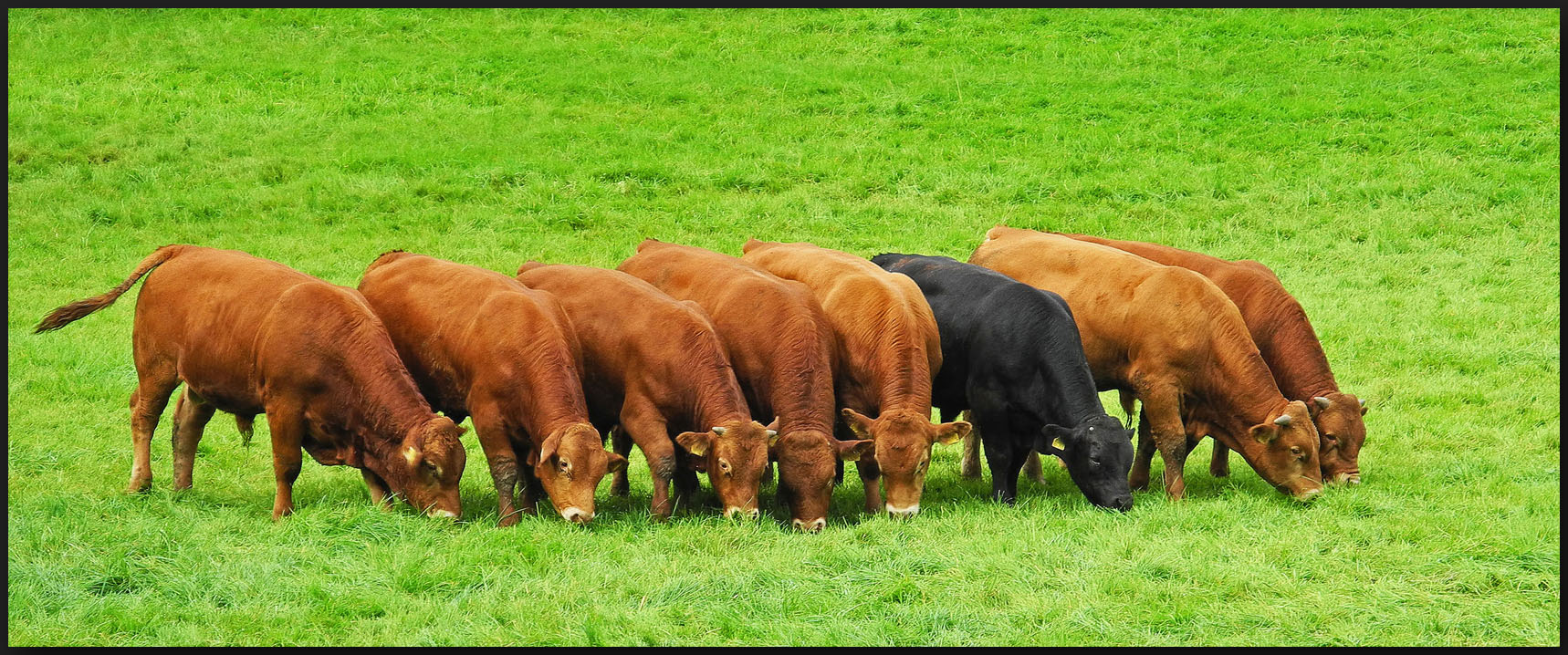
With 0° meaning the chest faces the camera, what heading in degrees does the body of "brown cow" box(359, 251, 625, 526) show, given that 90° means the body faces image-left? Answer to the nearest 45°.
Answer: approximately 315°

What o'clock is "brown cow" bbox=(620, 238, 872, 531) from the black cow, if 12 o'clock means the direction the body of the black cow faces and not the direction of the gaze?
The brown cow is roughly at 4 o'clock from the black cow.

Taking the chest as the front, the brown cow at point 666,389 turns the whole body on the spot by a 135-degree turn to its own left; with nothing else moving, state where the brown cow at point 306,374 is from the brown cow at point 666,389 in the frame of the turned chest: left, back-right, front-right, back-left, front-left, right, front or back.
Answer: left

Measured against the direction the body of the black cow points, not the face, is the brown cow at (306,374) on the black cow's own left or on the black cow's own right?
on the black cow's own right

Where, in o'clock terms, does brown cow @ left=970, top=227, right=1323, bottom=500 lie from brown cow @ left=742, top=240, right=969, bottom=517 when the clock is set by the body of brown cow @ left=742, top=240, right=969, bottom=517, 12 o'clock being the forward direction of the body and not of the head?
brown cow @ left=970, top=227, right=1323, bottom=500 is roughly at 10 o'clock from brown cow @ left=742, top=240, right=969, bottom=517.

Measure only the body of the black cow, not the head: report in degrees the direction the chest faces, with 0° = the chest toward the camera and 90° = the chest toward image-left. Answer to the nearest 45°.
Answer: approximately 315°

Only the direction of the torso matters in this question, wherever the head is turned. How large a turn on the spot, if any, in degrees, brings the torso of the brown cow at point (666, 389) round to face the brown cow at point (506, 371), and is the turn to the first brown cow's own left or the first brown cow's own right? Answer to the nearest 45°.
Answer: approximately 135° to the first brown cow's own right

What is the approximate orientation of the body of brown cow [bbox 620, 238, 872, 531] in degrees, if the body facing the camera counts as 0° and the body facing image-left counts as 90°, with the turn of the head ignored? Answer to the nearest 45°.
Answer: approximately 315°

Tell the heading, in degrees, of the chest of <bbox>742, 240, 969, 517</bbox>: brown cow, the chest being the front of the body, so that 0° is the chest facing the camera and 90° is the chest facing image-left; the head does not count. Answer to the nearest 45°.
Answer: approximately 315°

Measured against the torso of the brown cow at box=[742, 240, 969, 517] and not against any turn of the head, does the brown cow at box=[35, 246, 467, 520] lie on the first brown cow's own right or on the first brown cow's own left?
on the first brown cow's own right

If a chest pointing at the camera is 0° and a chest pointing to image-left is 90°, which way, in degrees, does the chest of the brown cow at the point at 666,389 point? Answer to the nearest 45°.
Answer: approximately 315°
